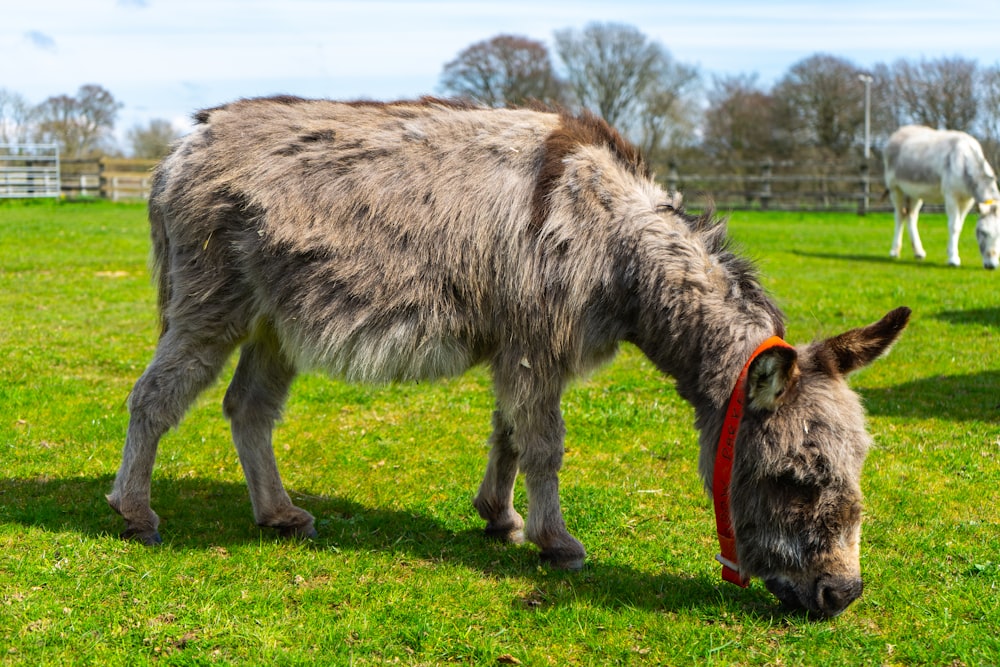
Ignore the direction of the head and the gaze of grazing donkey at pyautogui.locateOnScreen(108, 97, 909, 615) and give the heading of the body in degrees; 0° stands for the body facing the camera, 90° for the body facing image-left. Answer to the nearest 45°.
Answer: approximately 270°

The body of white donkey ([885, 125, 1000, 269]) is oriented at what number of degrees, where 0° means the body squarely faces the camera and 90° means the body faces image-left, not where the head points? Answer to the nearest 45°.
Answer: approximately 315°

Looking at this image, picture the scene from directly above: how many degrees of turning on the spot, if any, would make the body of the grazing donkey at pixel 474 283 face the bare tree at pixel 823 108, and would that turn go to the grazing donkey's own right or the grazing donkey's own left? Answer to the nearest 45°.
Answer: approximately 90° to the grazing donkey's own left

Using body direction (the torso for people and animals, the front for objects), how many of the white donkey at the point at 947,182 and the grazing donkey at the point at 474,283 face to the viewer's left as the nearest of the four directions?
0
